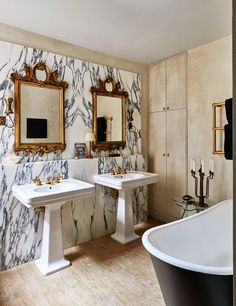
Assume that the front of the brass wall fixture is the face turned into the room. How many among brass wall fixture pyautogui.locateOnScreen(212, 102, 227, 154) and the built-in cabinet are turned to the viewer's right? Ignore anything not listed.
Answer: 0

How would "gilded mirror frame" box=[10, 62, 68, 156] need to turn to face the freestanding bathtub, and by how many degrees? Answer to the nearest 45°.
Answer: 0° — it already faces it

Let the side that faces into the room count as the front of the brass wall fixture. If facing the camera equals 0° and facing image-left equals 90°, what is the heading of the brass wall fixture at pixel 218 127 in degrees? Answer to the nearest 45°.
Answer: approximately 45°

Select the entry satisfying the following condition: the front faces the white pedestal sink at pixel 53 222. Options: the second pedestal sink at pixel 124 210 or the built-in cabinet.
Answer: the built-in cabinet

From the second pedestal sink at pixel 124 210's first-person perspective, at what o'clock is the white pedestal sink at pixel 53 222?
The white pedestal sink is roughly at 3 o'clock from the second pedestal sink.

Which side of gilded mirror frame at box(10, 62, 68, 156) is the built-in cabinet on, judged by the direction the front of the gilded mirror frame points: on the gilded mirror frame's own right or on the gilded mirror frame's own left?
on the gilded mirror frame's own left

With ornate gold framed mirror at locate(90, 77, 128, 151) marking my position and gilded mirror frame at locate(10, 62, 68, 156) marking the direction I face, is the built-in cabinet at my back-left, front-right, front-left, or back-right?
back-left

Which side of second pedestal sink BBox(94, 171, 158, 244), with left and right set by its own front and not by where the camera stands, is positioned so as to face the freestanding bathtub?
front

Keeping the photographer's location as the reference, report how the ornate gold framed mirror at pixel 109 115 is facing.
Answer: facing the viewer and to the right of the viewer

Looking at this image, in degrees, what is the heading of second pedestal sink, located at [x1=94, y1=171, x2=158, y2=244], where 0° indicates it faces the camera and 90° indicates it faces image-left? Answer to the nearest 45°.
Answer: approximately 315°

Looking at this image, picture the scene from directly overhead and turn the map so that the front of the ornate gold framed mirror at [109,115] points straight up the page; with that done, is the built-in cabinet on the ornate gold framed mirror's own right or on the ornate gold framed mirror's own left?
on the ornate gold framed mirror's own left

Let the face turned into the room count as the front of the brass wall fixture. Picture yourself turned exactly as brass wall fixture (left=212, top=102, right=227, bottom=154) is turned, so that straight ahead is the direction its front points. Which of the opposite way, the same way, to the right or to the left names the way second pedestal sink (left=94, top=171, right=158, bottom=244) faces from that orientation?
to the left
